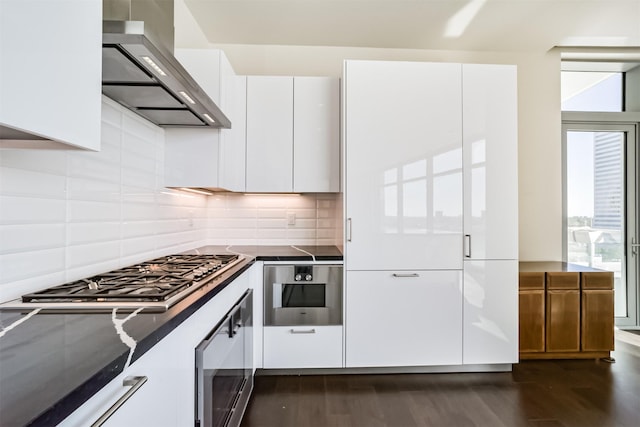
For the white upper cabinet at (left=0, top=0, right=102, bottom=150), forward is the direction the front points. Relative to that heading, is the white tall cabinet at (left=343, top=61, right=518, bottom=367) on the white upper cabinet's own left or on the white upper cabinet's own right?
on the white upper cabinet's own left

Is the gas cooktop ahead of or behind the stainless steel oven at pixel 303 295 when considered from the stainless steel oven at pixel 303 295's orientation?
ahead

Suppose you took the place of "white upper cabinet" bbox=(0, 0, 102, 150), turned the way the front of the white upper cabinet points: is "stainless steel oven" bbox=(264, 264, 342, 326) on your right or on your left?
on your left

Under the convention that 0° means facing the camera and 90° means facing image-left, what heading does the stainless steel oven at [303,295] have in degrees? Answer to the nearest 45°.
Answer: approximately 0°

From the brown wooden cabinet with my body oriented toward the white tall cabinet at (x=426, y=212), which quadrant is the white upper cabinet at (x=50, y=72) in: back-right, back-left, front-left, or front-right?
front-left

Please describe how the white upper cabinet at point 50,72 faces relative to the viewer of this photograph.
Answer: facing the viewer and to the right of the viewer

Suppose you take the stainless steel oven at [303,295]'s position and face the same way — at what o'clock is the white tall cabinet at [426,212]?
The white tall cabinet is roughly at 9 o'clock from the stainless steel oven.

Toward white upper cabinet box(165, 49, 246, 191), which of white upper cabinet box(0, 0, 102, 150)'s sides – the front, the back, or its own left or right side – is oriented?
left

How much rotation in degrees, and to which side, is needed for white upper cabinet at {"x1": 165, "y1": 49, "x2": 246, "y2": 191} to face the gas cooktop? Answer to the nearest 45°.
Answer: approximately 90° to its right

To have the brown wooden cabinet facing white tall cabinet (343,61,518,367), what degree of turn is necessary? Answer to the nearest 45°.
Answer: approximately 45° to its right

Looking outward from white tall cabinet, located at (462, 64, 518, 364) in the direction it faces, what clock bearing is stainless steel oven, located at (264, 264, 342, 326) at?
The stainless steel oven is roughly at 2 o'clock from the white tall cabinet.

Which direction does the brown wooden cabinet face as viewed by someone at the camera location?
facing the viewer
